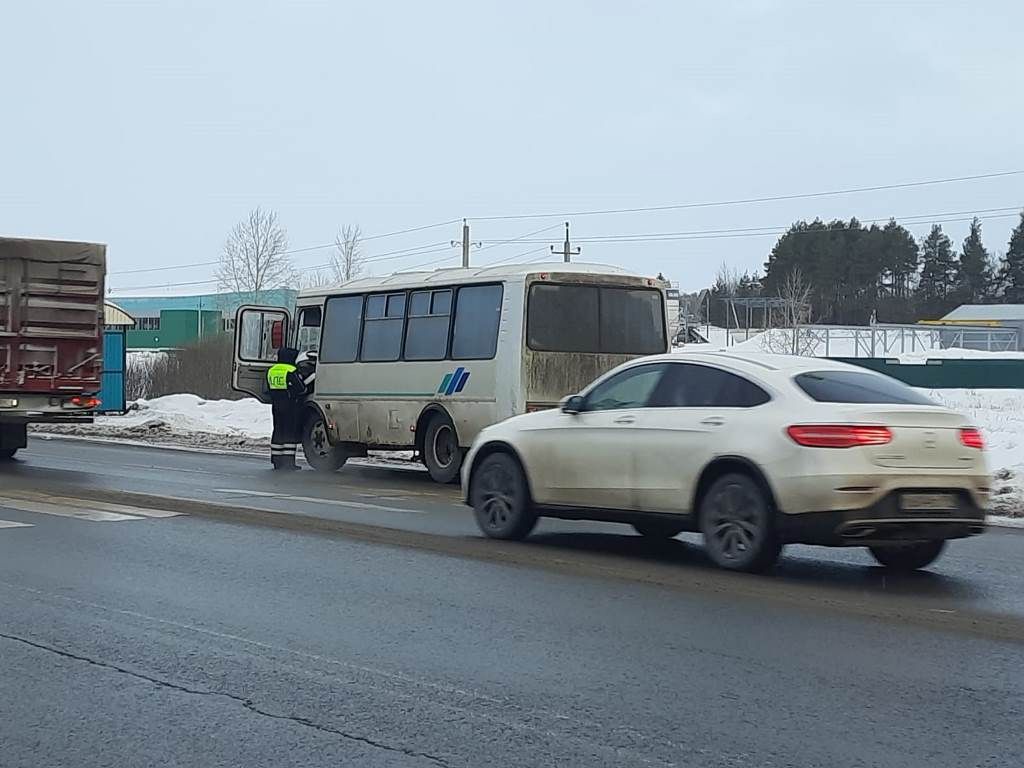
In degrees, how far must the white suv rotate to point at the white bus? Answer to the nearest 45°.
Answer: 0° — it already faces it

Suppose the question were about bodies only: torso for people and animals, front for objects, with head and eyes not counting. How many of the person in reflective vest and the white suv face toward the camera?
0

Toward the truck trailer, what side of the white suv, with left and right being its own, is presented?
front

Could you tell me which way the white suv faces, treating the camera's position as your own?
facing away from the viewer and to the left of the viewer

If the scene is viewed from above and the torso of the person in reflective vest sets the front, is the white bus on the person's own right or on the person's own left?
on the person's own right

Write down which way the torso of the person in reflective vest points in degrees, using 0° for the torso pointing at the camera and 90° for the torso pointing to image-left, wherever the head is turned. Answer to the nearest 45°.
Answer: approximately 225°

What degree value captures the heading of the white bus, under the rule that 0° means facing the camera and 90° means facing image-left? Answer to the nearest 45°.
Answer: approximately 135°

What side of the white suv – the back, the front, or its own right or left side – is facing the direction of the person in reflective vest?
front

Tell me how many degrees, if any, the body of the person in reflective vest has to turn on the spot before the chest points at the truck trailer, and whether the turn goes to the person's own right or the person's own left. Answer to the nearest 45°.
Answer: approximately 135° to the person's own left

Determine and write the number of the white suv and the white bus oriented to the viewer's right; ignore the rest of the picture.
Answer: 0
